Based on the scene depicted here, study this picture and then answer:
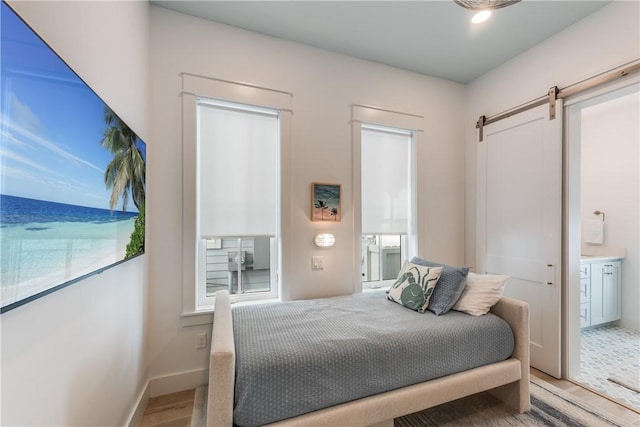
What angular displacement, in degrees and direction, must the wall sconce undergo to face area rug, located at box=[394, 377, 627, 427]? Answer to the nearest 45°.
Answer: approximately 45° to its left

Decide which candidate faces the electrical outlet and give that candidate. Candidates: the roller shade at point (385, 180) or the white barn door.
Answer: the white barn door

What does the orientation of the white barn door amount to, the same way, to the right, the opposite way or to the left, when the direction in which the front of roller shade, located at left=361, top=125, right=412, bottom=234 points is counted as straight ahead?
to the right

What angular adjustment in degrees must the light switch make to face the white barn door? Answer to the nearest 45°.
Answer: approximately 90° to its left

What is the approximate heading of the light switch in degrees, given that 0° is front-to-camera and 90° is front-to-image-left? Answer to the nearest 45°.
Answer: approximately 0°

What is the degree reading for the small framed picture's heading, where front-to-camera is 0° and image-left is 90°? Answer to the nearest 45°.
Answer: approximately 0°

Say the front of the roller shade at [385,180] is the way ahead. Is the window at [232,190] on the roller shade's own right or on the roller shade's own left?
on the roller shade's own right

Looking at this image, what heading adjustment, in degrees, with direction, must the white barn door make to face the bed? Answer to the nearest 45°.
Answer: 0° — it already faces it

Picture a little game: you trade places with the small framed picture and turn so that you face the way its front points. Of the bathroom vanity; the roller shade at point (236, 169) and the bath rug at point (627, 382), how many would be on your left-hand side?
2
